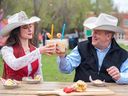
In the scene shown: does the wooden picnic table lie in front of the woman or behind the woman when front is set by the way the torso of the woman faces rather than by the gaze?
in front

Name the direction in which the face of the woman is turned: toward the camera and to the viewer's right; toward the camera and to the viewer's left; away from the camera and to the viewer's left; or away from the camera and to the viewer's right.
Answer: toward the camera and to the viewer's right

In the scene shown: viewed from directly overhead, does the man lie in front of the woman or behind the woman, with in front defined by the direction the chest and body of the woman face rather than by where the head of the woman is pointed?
in front

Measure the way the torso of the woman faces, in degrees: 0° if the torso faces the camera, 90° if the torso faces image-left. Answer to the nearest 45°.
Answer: approximately 315°
